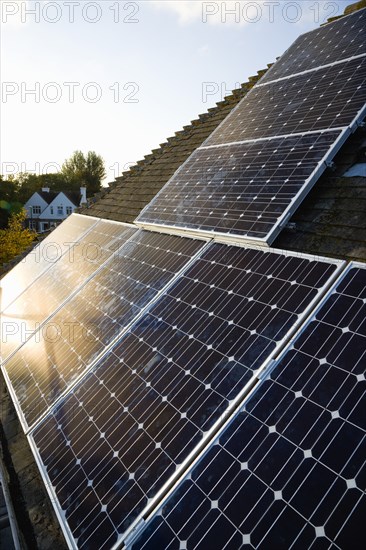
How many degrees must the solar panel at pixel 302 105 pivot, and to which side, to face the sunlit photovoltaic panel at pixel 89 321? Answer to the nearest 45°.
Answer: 0° — it already faces it

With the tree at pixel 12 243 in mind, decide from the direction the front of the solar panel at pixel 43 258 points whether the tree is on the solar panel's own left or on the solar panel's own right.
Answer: on the solar panel's own right

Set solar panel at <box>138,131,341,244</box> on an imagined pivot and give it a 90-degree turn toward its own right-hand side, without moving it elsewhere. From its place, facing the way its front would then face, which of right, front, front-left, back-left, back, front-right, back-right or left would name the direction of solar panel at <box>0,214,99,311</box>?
front

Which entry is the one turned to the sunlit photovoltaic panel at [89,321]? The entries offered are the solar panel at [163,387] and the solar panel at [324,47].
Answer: the solar panel at [324,47]

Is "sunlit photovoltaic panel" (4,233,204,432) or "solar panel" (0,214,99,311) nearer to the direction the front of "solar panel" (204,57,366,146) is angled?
the sunlit photovoltaic panel

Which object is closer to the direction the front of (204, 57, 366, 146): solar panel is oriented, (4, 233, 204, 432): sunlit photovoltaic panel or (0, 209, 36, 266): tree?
the sunlit photovoltaic panel

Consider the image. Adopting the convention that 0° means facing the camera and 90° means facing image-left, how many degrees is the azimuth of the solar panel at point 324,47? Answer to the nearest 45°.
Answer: approximately 45°

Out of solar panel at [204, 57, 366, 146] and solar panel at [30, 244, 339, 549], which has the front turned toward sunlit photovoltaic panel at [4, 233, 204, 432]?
solar panel at [204, 57, 366, 146]
